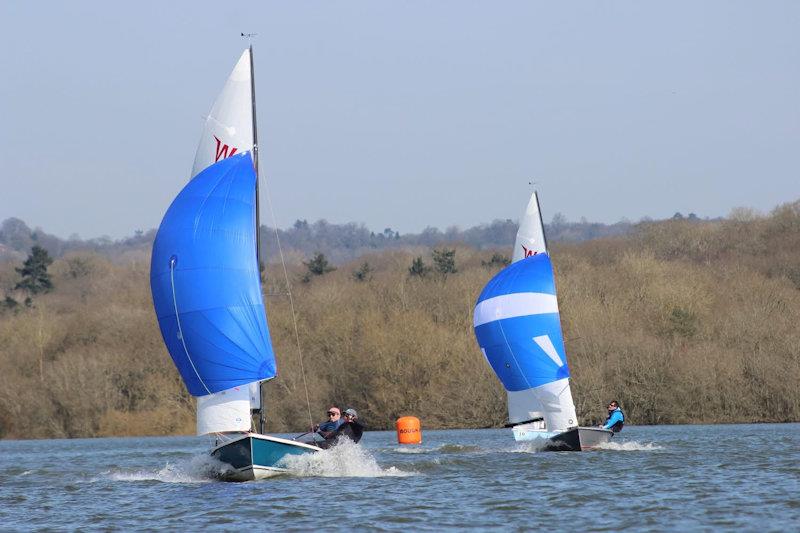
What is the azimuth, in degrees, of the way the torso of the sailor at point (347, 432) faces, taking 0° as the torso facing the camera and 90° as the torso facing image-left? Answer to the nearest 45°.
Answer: approximately 45°

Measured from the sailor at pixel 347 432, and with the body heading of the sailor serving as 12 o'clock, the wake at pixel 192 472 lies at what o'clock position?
The wake is roughly at 2 o'clock from the sailor.

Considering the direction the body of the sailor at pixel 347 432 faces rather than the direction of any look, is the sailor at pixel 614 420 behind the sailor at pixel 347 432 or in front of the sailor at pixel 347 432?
behind

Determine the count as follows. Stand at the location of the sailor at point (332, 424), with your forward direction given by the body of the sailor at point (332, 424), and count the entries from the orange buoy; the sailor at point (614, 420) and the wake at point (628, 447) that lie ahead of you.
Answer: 0

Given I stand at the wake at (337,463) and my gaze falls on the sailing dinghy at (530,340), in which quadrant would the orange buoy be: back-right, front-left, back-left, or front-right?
front-left

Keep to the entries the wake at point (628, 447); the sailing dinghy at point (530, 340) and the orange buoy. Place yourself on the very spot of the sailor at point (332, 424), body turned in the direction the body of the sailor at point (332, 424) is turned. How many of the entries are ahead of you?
0

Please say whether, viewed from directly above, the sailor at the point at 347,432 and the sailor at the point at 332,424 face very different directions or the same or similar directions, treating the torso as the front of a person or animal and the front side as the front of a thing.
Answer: same or similar directions

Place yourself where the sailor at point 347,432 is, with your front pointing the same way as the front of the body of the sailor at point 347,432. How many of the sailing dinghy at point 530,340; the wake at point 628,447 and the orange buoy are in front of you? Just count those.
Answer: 0

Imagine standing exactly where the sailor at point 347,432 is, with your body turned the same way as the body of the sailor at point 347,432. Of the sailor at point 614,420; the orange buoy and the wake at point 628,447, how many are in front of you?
0

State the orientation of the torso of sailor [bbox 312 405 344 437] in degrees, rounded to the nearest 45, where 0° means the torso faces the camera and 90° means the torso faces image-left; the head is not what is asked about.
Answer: approximately 45°
